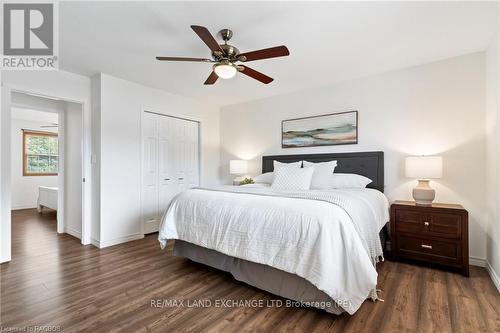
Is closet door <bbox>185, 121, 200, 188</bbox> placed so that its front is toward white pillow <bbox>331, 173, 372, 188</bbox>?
yes

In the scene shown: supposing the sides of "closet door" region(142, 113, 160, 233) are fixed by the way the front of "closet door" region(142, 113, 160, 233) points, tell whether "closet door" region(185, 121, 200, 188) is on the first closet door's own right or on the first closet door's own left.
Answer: on the first closet door's own left

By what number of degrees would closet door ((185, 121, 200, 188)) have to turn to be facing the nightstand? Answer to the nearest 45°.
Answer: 0° — it already faces it

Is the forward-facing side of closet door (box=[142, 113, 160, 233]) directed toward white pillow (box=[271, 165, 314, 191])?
yes

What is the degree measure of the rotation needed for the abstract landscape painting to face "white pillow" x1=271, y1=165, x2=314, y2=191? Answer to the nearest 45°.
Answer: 0° — it already faces it

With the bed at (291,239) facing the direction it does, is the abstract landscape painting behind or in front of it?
behind

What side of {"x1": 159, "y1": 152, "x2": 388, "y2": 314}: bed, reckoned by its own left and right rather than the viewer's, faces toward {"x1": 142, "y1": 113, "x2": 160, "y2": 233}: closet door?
right

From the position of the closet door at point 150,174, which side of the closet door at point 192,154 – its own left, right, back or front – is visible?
right

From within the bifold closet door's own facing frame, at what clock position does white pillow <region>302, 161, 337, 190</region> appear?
The white pillow is roughly at 12 o'clock from the bifold closet door.

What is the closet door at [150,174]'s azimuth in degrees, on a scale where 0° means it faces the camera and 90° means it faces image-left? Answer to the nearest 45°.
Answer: approximately 315°

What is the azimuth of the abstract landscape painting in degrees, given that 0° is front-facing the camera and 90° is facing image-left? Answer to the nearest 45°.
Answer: approximately 45°

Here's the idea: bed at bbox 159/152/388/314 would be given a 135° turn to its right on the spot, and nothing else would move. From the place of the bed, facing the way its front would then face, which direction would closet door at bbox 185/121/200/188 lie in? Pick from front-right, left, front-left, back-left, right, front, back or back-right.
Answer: front-left
